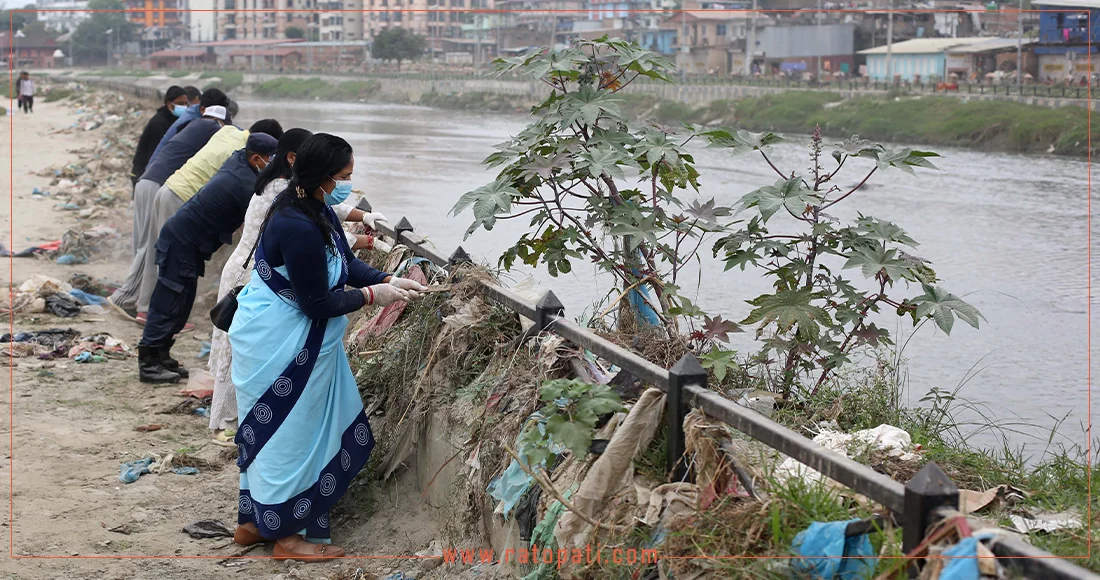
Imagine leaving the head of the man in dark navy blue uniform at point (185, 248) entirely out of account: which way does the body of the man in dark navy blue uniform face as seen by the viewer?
to the viewer's right

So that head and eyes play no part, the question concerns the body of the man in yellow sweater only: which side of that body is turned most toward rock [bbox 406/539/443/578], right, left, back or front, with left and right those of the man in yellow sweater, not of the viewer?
right

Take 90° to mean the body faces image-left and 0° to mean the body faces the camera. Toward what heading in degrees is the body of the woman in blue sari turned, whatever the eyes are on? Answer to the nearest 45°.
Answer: approximately 270°

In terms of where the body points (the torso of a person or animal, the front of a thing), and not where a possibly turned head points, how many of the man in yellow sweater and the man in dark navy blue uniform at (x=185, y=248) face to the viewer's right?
2

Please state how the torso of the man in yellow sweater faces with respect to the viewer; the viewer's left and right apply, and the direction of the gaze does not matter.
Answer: facing to the right of the viewer

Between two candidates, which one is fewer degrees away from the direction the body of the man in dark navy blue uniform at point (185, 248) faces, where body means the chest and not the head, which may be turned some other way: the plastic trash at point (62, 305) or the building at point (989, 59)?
the building
